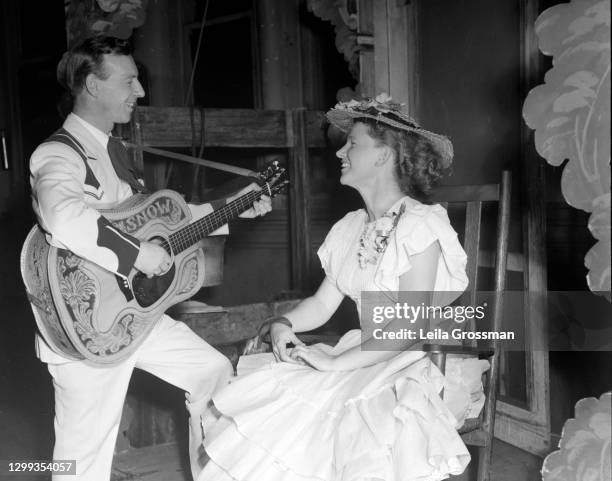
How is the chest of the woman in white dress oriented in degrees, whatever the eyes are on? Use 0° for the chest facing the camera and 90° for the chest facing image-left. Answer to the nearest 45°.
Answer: approximately 45°

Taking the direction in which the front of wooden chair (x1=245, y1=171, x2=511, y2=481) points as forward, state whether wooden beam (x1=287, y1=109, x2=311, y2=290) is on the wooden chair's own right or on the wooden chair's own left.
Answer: on the wooden chair's own right

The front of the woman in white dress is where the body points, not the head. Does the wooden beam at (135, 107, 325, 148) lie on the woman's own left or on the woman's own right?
on the woman's own right

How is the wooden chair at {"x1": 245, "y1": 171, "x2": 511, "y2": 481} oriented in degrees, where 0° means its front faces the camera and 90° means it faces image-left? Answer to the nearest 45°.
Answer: approximately 45°

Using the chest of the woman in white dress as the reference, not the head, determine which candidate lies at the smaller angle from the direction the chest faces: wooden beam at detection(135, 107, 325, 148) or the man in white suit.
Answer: the man in white suit

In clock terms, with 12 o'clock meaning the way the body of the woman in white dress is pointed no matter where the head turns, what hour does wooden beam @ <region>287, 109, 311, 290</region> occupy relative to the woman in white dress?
The wooden beam is roughly at 4 o'clock from the woman in white dress.

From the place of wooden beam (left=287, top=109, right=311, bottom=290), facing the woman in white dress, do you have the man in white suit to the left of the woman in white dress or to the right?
right

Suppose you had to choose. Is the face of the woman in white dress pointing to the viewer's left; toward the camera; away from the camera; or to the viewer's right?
to the viewer's left

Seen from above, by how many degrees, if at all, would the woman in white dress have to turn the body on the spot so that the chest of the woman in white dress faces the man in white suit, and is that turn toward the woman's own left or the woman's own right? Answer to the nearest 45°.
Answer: approximately 90° to the woman's own right

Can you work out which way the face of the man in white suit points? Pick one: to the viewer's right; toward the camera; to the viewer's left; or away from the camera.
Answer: to the viewer's right

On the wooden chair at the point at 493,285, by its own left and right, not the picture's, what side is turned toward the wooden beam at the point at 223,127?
right
